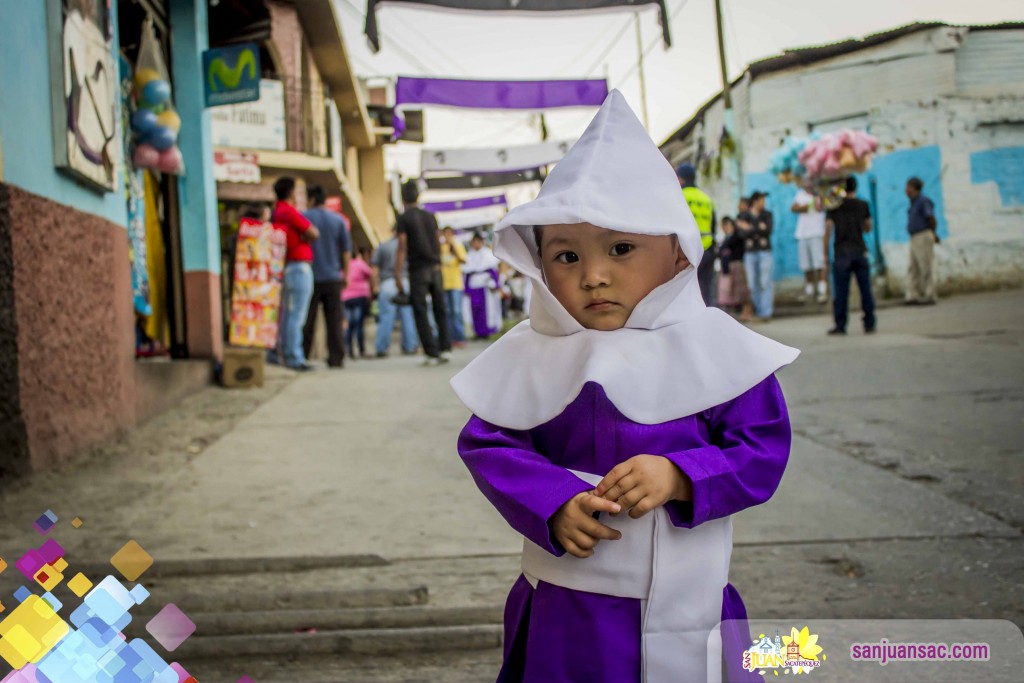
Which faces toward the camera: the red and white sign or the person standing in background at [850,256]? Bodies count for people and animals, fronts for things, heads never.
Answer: the red and white sign

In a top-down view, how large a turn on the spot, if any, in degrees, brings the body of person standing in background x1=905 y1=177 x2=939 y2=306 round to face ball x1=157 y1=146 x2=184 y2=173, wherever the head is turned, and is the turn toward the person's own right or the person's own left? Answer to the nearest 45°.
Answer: approximately 45° to the person's own left

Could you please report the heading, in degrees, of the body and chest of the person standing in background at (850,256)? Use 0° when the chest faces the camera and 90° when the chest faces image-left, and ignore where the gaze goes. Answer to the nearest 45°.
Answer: approximately 180°

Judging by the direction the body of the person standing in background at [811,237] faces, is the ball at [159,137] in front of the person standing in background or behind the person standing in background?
in front

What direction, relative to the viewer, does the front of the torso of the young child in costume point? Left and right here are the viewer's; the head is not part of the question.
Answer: facing the viewer

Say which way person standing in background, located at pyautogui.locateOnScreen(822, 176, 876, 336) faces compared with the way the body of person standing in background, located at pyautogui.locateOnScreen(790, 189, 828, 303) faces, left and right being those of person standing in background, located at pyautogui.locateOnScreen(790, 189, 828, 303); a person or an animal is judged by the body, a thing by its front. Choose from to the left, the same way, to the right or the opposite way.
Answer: the opposite way

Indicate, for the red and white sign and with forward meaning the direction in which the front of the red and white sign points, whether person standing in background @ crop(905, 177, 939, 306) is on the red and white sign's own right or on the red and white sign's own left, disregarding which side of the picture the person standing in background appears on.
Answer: on the red and white sign's own left

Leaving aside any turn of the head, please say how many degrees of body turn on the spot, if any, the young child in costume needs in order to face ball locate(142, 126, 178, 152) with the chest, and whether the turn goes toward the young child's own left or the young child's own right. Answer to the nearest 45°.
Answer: approximately 135° to the young child's own right

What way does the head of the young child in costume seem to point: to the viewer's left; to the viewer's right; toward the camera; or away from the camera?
toward the camera

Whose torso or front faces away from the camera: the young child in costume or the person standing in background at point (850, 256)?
the person standing in background

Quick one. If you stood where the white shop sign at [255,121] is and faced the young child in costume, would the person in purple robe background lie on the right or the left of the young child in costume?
left

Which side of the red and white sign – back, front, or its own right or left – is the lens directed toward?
front

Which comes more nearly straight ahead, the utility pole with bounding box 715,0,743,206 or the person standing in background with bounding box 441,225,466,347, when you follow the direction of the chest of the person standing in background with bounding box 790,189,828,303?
the person standing in background
